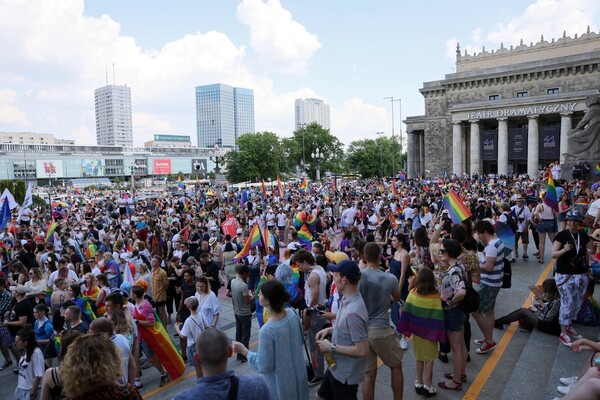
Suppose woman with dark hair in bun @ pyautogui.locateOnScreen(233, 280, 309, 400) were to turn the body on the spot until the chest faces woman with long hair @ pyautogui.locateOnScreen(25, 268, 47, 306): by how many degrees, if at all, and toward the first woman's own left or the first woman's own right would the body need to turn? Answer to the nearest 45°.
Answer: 0° — they already face them

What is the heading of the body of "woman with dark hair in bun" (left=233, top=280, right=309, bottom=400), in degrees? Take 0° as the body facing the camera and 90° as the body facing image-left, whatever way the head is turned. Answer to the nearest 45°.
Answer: approximately 135°

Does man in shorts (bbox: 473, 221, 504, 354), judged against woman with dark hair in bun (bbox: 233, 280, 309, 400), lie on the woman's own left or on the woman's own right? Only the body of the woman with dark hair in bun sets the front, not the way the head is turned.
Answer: on the woman's own right

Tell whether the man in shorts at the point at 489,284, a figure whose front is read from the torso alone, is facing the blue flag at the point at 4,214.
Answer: yes

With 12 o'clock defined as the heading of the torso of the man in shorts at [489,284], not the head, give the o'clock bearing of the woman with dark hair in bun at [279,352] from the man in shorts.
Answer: The woman with dark hair in bun is roughly at 10 o'clock from the man in shorts.

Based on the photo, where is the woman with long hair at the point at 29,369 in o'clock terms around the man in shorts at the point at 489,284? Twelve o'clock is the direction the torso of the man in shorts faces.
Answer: The woman with long hair is roughly at 11 o'clock from the man in shorts.

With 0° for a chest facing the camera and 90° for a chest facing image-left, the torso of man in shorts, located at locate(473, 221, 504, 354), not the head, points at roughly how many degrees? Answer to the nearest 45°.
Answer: approximately 90°

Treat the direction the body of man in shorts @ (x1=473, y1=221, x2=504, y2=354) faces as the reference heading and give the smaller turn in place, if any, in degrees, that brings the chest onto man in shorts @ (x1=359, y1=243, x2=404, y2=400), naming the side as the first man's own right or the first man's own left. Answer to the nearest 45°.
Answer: approximately 45° to the first man's own left
